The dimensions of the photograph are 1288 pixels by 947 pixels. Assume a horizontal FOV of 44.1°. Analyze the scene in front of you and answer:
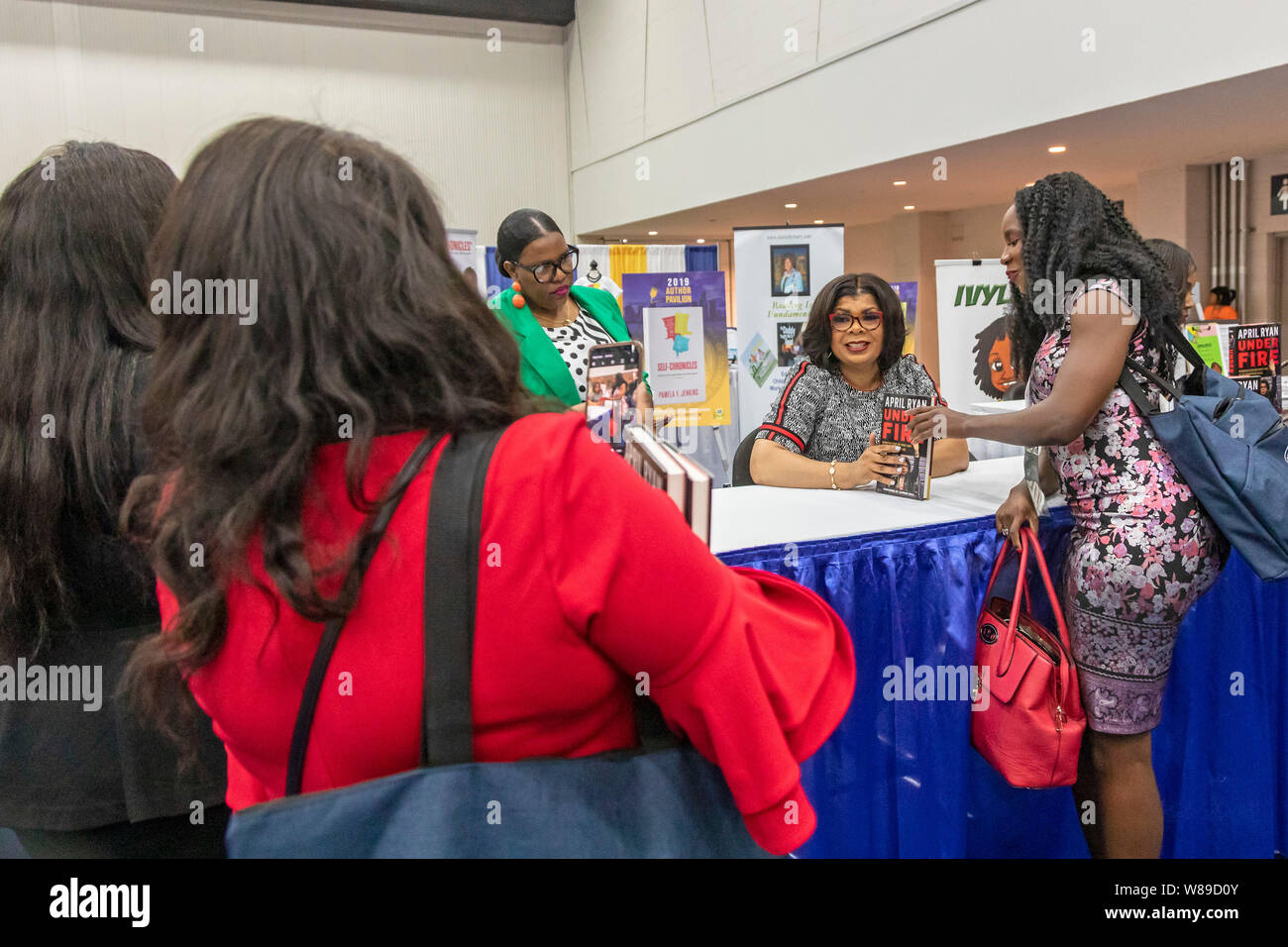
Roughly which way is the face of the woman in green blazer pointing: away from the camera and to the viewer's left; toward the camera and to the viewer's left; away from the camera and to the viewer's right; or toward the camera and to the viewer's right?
toward the camera and to the viewer's right

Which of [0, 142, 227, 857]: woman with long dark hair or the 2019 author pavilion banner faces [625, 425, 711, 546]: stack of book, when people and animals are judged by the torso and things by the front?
the 2019 author pavilion banner

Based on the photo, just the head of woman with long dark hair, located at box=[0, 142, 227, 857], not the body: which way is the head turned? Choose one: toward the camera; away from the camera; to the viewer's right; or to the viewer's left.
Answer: away from the camera

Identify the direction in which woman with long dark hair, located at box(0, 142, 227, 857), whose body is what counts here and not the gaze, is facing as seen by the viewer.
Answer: away from the camera

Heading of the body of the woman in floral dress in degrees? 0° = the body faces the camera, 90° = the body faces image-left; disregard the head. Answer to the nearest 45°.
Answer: approximately 90°

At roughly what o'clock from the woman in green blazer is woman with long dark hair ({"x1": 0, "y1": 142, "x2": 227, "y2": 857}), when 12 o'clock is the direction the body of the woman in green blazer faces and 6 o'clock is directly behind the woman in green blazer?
The woman with long dark hair is roughly at 2 o'clock from the woman in green blazer.
